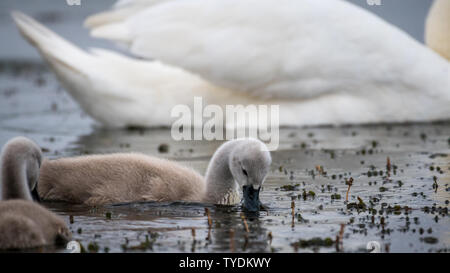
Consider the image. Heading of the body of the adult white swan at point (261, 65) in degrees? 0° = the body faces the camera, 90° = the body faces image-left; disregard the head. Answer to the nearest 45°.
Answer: approximately 270°
